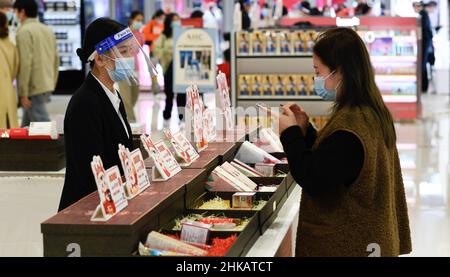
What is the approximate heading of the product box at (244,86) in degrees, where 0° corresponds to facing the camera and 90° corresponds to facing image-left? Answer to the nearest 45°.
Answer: approximately 0°

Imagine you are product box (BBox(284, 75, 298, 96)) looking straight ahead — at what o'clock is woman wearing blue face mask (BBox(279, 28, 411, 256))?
The woman wearing blue face mask is roughly at 12 o'clock from the product box.

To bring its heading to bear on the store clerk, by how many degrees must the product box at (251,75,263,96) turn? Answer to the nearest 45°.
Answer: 0° — it already faces them

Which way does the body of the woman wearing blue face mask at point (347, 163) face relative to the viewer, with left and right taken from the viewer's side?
facing to the left of the viewer

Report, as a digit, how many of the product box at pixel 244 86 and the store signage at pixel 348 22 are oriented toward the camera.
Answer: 2

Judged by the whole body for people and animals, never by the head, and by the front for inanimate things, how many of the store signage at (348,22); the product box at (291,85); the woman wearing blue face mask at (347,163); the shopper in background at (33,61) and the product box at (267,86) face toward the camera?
3

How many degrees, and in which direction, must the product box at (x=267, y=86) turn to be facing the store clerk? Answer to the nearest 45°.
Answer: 0° — it already faces them

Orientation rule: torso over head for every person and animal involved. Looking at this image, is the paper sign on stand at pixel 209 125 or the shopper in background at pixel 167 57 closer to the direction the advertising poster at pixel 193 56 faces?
the paper sign on stand

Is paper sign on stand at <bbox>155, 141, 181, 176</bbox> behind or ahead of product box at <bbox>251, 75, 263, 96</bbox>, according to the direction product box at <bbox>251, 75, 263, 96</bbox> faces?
ahead
